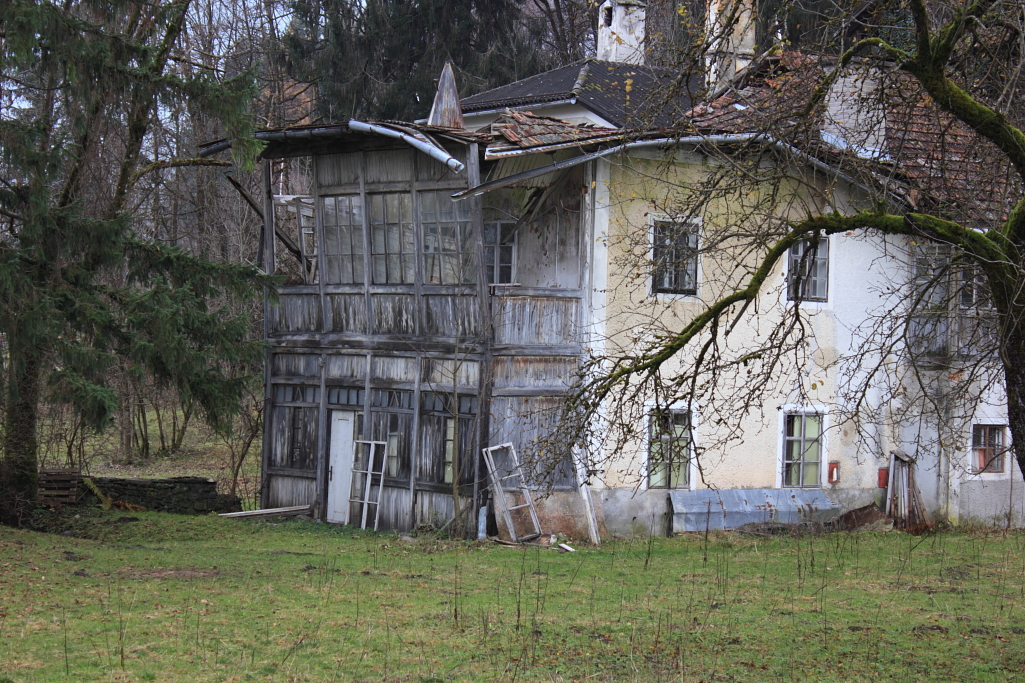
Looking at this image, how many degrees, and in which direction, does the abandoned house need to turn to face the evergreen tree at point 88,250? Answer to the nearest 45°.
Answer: approximately 45° to its right

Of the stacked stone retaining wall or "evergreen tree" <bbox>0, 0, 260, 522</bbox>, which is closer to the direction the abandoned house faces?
the evergreen tree

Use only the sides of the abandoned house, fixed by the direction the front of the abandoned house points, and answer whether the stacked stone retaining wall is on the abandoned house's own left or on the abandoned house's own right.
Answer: on the abandoned house's own right

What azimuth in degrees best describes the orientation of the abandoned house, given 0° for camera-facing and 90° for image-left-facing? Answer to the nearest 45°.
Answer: approximately 0°

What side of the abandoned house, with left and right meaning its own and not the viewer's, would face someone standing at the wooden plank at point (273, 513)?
right

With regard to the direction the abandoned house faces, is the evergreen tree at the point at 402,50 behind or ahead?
behind

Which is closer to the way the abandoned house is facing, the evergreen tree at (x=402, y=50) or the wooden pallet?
the wooden pallet

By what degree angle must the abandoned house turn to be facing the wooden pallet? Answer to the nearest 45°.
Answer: approximately 90° to its right
